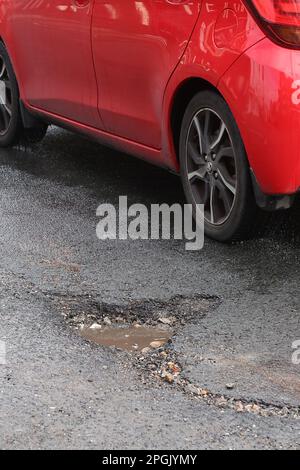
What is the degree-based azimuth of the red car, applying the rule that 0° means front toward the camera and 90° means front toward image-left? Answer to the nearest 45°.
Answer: approximately 135°

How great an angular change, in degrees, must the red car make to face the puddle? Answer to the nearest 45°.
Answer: approximately 135° to its left
